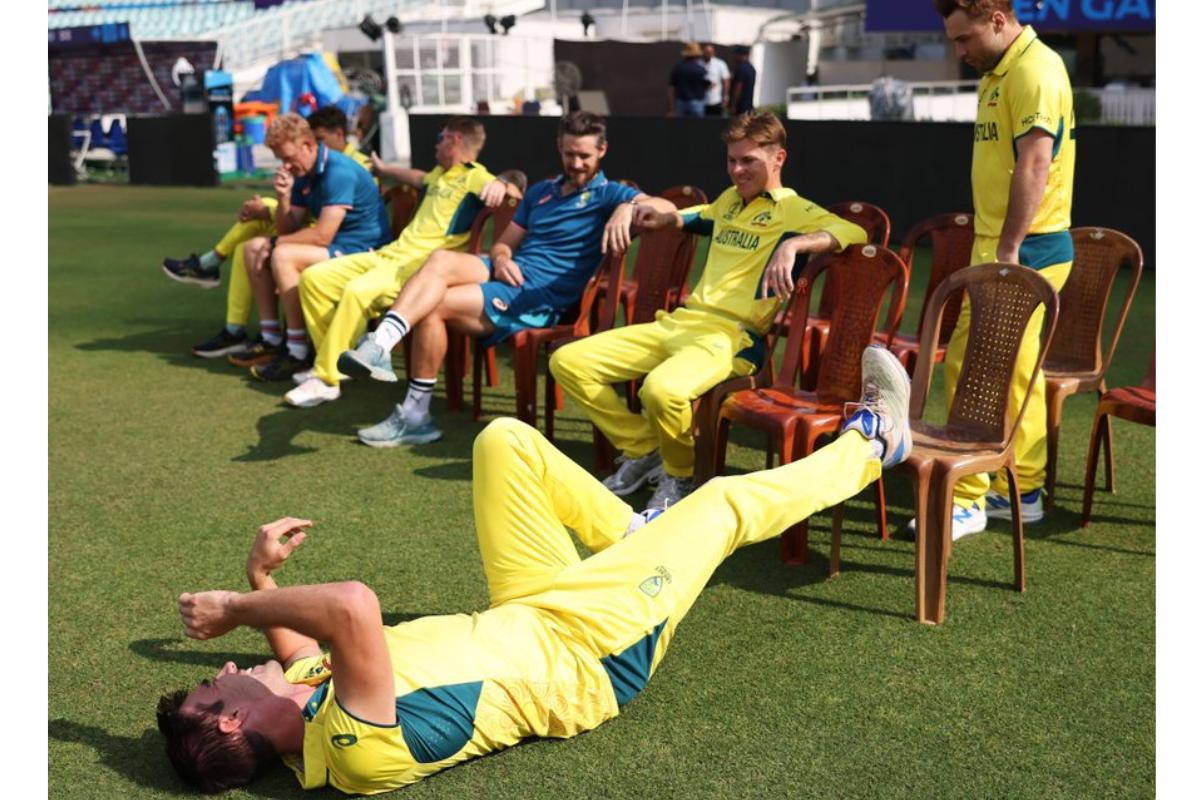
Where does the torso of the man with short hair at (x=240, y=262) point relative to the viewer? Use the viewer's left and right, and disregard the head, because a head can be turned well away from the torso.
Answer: facing to the left of the viewer

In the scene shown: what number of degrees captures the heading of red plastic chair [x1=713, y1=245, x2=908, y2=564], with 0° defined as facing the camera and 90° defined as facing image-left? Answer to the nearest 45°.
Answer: approximately 45°

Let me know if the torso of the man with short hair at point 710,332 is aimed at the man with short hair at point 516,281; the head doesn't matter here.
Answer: no

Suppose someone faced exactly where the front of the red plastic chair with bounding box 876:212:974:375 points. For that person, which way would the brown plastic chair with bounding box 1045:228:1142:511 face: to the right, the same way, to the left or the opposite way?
the same way

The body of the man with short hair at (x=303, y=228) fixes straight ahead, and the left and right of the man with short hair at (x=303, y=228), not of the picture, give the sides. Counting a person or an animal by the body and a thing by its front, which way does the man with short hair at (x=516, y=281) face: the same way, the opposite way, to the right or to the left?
the same way

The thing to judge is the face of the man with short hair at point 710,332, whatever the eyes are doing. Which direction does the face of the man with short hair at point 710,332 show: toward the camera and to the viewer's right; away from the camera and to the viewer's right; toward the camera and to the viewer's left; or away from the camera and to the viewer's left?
toward the camera and to the viewer's left

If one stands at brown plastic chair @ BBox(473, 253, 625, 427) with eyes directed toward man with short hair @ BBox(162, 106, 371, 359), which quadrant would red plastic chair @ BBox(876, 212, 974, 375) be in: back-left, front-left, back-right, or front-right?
back-right

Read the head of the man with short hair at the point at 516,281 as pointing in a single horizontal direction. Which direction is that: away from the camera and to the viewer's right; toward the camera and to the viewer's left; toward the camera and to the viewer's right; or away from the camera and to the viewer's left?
toward the camera and to the viewer's left

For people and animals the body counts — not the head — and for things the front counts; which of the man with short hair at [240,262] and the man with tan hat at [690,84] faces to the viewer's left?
the man with short hair at [240,262]

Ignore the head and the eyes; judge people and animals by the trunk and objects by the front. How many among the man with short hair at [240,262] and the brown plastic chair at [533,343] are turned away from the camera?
0

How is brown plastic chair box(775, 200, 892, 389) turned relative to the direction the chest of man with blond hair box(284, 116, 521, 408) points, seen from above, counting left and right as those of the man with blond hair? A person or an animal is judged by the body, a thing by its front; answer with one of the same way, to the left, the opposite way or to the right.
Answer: the same way

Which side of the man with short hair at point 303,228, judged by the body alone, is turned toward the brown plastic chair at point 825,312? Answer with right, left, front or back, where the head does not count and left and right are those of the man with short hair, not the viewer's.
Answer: left

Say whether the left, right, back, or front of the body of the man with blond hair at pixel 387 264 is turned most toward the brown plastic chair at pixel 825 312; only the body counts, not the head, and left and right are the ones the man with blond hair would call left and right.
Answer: left

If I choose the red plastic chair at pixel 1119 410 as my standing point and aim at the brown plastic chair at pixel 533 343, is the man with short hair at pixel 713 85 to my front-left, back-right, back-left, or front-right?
front-right

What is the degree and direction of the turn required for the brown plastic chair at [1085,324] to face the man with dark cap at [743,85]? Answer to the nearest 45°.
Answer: approximately 135° to its right

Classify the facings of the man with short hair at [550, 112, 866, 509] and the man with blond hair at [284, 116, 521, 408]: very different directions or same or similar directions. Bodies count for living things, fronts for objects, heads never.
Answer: same or similar directions
